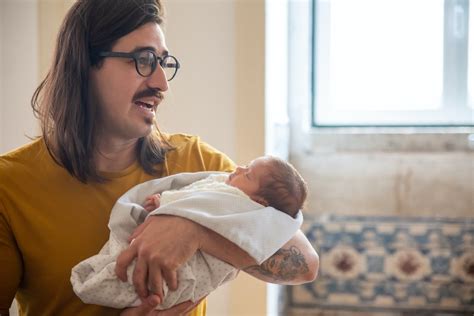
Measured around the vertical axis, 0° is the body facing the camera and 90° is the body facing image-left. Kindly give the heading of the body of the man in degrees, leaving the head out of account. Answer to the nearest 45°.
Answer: approximately 315°

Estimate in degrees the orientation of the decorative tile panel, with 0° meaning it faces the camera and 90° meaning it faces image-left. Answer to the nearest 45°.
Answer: approximately 0°

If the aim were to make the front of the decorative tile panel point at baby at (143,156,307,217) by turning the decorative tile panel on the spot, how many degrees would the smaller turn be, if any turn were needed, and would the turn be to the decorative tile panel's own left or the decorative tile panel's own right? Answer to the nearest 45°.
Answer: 0° — it already faces them

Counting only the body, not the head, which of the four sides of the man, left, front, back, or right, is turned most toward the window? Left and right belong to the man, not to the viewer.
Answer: left

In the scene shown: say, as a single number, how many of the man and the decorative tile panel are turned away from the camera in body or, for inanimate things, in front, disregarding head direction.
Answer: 0

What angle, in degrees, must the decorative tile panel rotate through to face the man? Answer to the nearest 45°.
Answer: approximately 45° to its right
